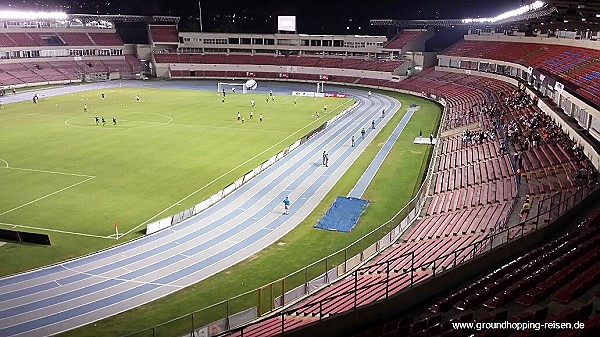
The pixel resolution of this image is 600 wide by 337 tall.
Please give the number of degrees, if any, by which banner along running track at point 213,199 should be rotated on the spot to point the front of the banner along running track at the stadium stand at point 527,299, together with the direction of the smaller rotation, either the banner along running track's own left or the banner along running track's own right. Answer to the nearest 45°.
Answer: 0° — it already faces it

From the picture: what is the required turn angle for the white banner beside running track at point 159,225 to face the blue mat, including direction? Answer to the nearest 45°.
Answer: approximately 45° to its left

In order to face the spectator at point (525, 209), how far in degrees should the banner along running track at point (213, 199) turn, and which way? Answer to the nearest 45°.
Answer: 0° — it already faces them

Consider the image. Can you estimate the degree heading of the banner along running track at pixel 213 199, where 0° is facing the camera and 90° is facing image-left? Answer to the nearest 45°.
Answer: approximately 315°

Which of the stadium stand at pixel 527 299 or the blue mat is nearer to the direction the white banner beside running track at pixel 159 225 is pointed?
the stadium stand

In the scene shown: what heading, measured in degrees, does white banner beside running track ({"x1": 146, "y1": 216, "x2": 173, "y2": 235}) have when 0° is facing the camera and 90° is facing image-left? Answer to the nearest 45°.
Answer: approximately 315°
